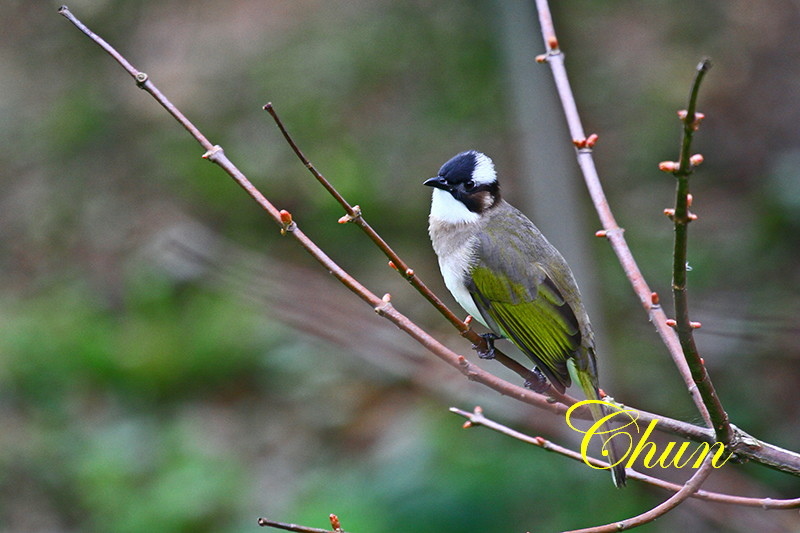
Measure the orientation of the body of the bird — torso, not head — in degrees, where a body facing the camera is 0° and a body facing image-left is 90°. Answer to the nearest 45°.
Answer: approximately 90°
